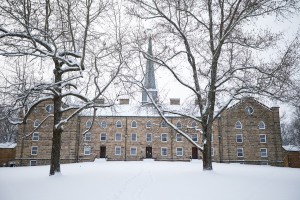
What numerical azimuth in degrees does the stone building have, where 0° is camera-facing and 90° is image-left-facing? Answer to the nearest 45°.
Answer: approximately 0°
